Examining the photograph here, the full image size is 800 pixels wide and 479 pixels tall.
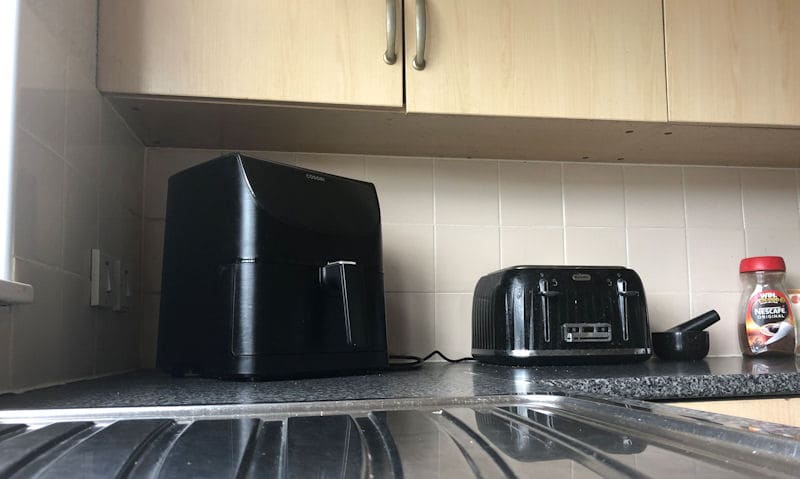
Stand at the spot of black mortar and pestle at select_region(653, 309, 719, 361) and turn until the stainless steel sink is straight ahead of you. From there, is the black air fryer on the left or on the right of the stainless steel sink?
right

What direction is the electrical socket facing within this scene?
to the viewer's right

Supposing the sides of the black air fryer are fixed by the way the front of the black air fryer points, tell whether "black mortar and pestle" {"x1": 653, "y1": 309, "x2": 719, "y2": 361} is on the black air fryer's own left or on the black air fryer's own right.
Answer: on the black air fryer's own left

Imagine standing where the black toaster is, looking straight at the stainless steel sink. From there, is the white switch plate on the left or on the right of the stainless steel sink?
right

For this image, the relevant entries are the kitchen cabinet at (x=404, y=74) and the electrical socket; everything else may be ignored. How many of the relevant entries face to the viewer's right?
1

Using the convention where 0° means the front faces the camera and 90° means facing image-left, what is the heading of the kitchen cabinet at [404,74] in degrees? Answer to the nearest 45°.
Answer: approximately 0°

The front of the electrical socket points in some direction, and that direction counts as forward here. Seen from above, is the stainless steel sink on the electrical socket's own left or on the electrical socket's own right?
on the electrical socket's own right
